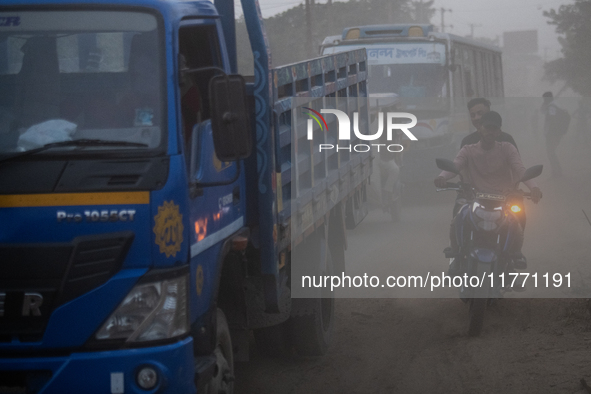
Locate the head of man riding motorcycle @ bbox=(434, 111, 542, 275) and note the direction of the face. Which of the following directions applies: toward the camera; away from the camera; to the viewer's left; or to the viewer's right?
toward the camera

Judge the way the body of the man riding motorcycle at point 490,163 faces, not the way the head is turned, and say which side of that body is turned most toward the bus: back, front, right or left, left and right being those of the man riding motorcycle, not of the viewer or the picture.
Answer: back

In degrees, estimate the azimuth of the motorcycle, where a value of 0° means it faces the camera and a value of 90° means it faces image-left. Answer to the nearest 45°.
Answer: approximately 0°

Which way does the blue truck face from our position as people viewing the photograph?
facing the viewer and to the left of the viewer

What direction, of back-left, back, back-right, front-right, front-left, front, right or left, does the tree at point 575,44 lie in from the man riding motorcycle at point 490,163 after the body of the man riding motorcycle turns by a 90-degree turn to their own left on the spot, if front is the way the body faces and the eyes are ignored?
left

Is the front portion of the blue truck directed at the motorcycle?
no

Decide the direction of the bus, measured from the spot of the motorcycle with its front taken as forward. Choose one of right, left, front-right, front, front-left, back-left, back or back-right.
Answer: back

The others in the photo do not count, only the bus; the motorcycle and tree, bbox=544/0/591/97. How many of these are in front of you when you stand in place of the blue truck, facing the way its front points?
0

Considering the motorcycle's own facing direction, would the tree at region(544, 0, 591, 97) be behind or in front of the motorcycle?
behind

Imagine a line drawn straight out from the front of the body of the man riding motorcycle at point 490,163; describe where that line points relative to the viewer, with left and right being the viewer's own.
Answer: facing the viewer

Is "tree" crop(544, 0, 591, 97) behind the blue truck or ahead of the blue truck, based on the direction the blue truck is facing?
behind

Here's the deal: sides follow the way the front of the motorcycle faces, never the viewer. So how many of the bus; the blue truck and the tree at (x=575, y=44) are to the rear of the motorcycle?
2
